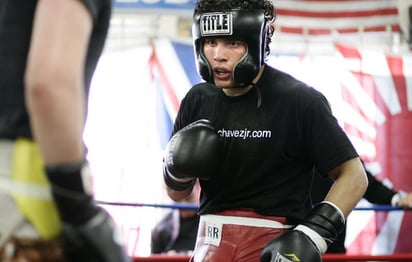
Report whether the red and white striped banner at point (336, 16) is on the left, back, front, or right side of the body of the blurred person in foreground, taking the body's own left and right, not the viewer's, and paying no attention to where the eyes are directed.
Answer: front

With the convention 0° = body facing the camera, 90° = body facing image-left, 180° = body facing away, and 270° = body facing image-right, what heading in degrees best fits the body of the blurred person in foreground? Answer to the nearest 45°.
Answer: approximately 225°

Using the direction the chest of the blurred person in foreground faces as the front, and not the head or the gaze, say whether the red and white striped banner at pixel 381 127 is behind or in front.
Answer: in front
